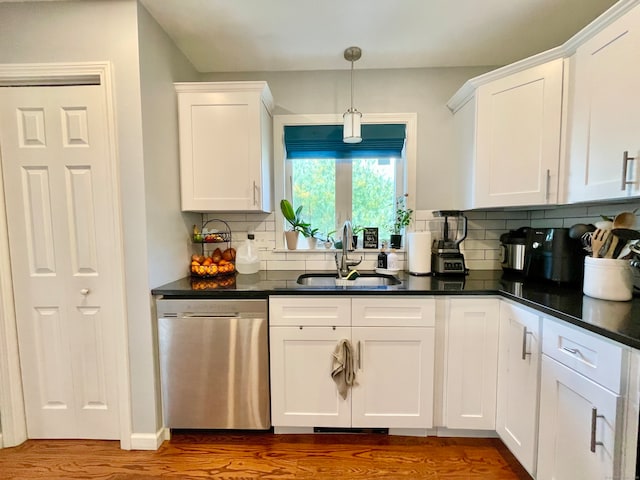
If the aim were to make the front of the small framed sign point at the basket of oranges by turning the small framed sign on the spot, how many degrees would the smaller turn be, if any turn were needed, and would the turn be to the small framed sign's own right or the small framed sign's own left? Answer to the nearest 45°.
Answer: approximately 90° to the small framed sign's own right

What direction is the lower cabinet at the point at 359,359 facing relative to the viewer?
toward the camera

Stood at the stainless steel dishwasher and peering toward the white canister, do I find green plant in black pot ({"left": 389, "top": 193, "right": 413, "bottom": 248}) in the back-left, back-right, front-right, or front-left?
front-left

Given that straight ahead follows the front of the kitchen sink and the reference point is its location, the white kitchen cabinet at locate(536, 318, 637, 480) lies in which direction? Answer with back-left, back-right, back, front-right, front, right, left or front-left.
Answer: front-left

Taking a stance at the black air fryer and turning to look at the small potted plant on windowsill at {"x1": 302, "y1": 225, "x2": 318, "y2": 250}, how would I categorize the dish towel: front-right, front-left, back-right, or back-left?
front-left

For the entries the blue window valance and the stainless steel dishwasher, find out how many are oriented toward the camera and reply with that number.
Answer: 2

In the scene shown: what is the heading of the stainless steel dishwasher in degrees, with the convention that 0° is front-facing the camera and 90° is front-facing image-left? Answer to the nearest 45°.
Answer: approximately 0°

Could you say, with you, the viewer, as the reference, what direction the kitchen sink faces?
facing the viewer

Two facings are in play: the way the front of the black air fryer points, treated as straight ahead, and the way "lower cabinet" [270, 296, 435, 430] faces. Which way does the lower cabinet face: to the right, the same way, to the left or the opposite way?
to the left

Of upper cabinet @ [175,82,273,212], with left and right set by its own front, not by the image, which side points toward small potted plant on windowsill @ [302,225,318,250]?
left

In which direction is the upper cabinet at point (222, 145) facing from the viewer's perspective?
toward the camera
